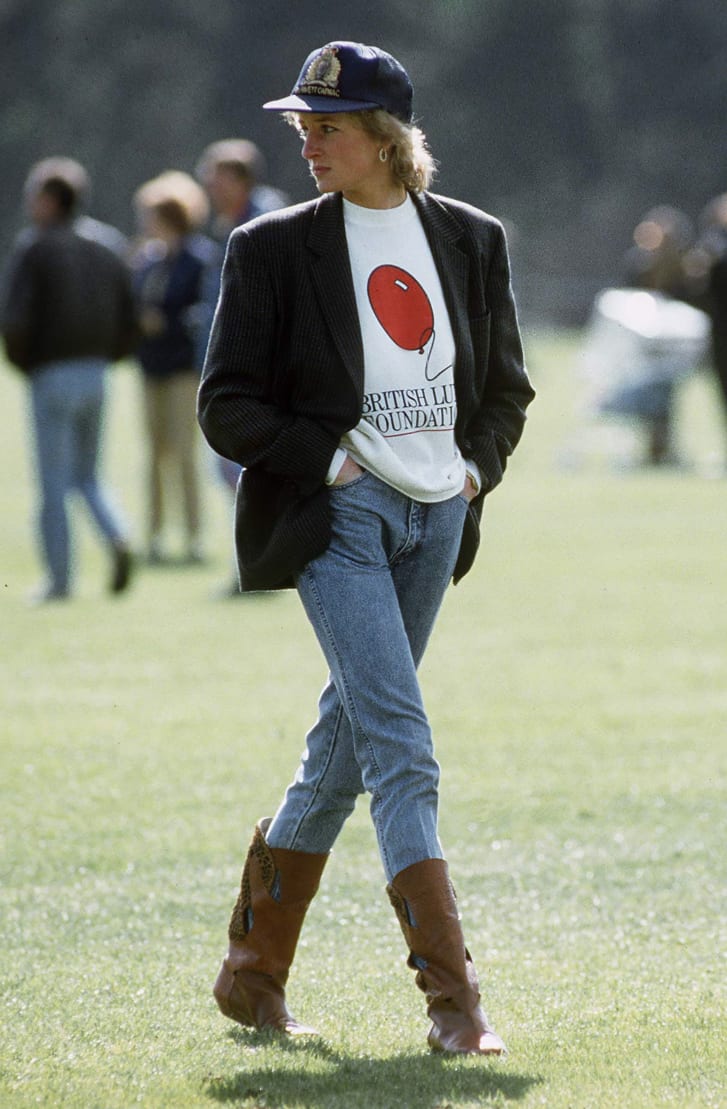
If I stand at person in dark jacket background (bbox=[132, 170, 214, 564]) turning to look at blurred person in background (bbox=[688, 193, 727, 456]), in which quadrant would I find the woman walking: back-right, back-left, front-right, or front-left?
back-right

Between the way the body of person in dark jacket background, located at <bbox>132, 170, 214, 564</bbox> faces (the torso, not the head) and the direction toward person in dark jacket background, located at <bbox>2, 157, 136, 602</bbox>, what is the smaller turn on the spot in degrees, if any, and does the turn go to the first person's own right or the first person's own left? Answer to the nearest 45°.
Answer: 0° — they already face them

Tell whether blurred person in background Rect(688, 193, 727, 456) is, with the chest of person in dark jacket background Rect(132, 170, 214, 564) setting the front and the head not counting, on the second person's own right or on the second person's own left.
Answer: on the second person's own left

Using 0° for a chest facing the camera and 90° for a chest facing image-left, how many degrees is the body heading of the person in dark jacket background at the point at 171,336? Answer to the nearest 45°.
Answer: approximately 0°

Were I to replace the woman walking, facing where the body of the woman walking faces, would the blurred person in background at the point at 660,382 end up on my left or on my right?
on my left

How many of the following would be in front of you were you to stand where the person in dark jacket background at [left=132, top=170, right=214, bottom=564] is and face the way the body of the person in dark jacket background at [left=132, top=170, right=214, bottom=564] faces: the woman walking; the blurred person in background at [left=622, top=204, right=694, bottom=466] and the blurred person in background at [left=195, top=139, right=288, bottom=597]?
2

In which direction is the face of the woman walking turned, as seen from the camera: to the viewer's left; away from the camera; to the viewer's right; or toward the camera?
to the viewer's left

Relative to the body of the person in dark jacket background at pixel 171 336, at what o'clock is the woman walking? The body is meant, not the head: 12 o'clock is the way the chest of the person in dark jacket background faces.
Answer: The woman walking is roughly at 12 o'clock from the person in dark jacket background.

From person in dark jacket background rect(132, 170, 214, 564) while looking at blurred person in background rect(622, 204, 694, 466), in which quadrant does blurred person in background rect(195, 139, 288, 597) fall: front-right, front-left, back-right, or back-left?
back-right
